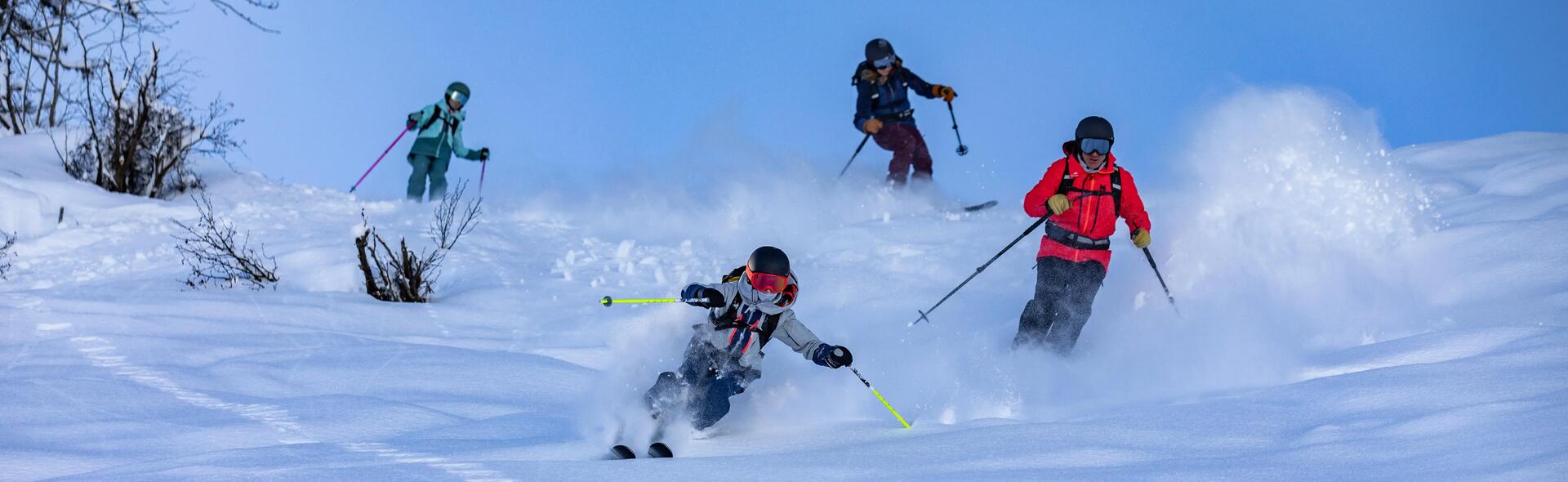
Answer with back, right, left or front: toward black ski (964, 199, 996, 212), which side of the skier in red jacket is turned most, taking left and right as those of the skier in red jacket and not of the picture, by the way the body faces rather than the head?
back

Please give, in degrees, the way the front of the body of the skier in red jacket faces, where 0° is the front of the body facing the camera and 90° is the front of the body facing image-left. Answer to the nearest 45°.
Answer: approximately 0°

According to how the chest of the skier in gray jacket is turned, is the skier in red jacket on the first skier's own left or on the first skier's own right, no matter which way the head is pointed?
on the first skier's own left

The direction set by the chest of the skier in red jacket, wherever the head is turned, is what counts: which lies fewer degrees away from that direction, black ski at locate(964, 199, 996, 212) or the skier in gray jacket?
the skier in gray jacket

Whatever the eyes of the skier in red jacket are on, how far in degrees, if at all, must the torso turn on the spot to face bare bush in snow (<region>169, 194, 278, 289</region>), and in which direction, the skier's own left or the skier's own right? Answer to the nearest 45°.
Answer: approximately 90° to the skier's own right

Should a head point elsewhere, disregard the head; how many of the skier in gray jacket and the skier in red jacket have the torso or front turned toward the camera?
2

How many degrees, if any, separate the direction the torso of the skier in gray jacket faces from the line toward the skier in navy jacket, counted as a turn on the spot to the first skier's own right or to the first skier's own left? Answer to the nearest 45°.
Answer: approximately 180°
